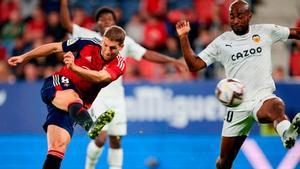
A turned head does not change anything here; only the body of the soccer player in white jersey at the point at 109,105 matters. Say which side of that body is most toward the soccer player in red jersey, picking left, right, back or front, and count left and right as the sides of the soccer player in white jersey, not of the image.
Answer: front

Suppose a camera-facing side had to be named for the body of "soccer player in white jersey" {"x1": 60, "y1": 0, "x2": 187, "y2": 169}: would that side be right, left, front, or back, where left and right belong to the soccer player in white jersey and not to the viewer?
front

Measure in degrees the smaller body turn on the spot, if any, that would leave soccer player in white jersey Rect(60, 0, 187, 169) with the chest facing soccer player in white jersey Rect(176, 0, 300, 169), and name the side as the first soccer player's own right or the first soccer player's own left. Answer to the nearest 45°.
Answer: approximately 45° to the first soccer player's own left

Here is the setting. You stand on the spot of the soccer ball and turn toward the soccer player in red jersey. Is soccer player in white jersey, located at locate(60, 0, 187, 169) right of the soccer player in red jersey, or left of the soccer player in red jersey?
right

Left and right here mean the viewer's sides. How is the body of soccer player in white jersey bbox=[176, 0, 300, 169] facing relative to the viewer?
facing the viewer

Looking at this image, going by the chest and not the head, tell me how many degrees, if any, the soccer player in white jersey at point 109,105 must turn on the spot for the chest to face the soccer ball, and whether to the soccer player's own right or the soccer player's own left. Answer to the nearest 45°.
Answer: approximately 45° to the soccer player's own left
